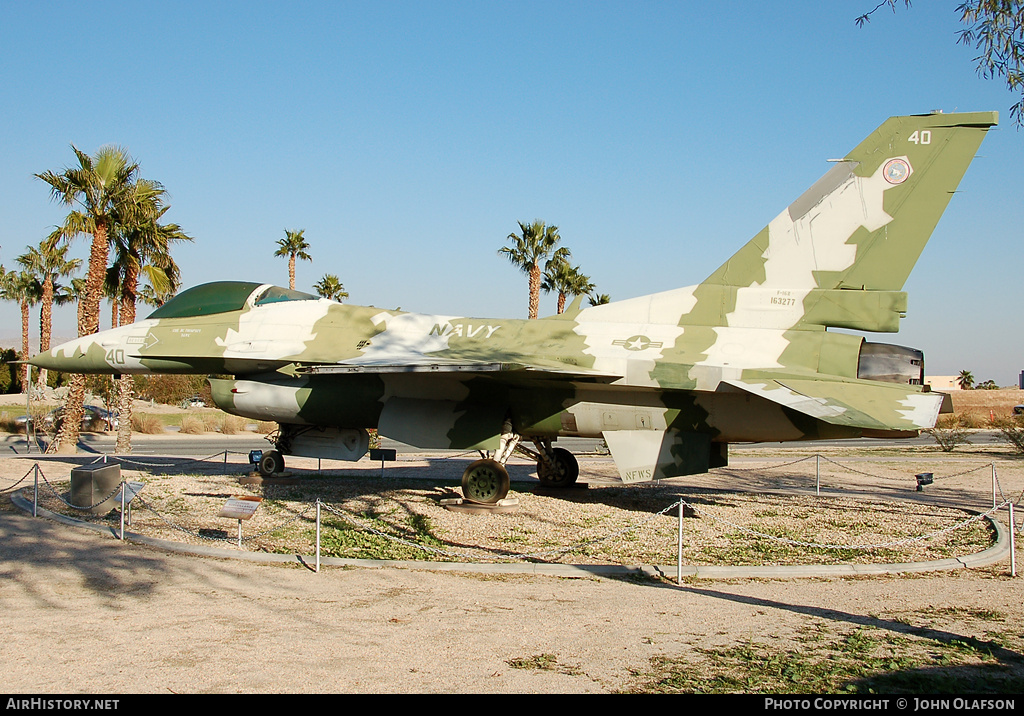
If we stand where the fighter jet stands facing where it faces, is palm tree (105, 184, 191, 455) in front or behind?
in front

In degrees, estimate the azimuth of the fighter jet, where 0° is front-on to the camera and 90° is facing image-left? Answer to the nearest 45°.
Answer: approximately 135°

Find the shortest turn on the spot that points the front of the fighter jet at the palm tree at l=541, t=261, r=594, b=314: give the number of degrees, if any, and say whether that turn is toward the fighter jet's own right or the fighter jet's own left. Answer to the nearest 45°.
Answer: approximately 45° to the fighter jet's own right

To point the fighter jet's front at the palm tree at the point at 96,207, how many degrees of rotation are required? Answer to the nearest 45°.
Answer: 0° — it already faces it

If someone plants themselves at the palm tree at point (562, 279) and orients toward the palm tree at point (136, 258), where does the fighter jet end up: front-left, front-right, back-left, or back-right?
front-left
